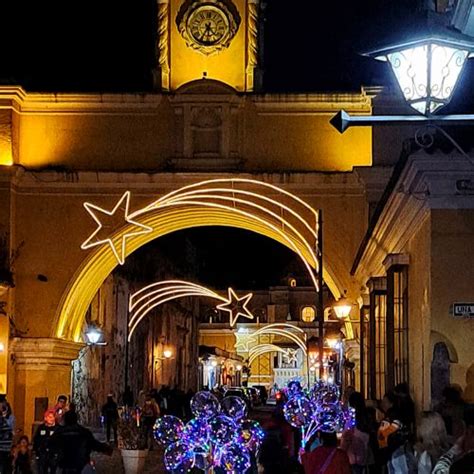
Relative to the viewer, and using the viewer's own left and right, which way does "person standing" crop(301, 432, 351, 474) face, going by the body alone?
facing away from the viewer

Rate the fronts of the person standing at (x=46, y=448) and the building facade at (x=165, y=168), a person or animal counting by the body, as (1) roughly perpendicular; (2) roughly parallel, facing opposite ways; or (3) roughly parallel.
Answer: roughly parallel

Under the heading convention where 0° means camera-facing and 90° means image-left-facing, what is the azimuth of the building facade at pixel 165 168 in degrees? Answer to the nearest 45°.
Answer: approximately 0°

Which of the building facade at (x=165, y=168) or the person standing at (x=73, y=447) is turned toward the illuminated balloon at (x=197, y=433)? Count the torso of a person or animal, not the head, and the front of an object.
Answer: the building facade

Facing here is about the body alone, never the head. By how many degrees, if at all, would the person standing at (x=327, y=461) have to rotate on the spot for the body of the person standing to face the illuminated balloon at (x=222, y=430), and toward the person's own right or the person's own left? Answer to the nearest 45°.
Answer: approximately 45° to the person's own left

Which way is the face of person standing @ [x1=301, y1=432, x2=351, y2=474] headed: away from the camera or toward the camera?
away from the camera

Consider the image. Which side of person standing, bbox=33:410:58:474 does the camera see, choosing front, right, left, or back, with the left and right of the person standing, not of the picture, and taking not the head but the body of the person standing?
front

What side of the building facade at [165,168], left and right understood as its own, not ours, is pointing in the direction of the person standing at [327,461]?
front

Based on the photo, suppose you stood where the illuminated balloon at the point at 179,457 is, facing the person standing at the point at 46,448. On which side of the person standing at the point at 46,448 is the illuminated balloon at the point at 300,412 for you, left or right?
right
